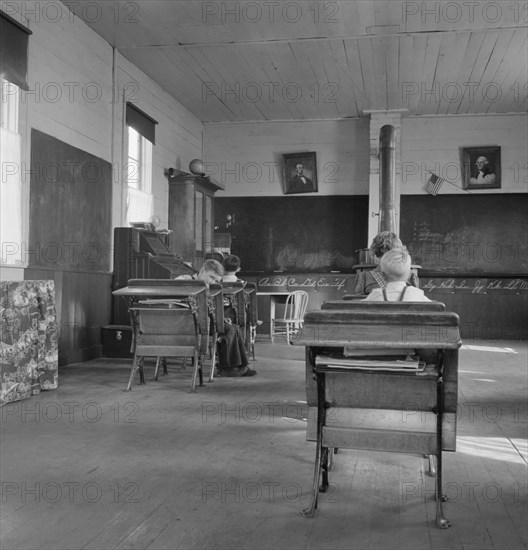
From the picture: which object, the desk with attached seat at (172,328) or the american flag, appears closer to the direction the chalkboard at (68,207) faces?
the desk with attached seat

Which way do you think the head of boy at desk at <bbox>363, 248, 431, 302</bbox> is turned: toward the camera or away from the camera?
away from the camera

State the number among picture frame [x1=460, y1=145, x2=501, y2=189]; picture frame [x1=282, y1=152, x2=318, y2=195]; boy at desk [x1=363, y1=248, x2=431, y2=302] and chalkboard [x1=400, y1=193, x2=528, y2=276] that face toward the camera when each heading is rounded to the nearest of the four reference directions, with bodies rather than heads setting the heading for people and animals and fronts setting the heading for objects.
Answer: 3

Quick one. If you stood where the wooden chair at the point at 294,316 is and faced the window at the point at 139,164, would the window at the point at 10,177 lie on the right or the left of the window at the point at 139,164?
left

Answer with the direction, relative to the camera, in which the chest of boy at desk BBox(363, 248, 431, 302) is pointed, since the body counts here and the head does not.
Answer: away from the camera

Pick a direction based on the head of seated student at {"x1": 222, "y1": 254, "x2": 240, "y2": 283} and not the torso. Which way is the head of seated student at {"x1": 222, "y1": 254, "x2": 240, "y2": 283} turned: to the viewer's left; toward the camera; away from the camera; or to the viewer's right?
away from the camera

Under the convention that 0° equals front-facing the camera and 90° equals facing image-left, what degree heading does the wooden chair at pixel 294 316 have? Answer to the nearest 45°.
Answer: approximately 45°

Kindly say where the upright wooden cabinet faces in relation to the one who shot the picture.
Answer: facing the viewer and to the right of the viewer

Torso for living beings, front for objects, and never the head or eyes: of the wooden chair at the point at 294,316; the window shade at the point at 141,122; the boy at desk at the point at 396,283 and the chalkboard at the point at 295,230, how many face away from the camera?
1

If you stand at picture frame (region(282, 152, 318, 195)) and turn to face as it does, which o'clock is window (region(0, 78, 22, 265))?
The window is roughly at 1 o'clock from the picture frame.

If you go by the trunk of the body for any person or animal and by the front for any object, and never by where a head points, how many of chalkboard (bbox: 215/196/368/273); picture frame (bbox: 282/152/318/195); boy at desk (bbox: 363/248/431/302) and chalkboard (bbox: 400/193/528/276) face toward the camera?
3

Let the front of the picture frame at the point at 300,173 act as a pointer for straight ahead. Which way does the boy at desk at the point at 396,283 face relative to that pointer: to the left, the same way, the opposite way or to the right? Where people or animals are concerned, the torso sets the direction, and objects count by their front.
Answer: the opposite way

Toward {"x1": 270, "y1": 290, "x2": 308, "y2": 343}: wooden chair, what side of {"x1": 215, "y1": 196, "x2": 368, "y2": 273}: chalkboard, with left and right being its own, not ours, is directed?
front

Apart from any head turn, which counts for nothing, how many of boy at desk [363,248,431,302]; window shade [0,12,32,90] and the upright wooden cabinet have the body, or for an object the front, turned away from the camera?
1

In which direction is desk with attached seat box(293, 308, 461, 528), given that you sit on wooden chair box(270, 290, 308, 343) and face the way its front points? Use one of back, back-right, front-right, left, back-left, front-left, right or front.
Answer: front-left
